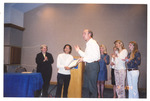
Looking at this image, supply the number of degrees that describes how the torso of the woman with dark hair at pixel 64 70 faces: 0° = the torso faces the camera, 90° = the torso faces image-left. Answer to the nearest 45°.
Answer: approximately 0°

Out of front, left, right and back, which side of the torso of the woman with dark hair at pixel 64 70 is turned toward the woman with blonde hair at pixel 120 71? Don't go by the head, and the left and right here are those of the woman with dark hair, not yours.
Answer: left

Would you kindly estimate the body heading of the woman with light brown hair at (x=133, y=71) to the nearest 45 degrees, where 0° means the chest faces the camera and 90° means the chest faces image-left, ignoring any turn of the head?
approximately 90°

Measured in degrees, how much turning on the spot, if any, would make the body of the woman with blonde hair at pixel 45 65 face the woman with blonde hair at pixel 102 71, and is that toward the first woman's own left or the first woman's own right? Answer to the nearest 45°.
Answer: approximately 90° to the first woman's own left

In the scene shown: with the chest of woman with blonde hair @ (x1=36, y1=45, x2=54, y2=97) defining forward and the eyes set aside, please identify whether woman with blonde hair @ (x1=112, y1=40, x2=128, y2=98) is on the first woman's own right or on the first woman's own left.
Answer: on the first woman's own left

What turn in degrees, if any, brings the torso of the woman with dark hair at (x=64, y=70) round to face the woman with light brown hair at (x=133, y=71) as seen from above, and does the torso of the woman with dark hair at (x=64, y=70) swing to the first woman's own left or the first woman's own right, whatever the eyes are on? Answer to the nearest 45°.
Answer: approximately 90° to the first woman's own left
